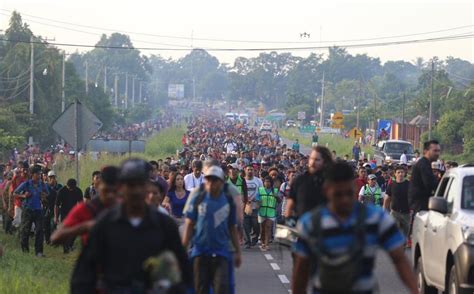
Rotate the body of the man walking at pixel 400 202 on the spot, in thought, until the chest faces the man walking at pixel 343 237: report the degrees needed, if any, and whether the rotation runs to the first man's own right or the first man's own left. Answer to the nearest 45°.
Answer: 0° — they already face them

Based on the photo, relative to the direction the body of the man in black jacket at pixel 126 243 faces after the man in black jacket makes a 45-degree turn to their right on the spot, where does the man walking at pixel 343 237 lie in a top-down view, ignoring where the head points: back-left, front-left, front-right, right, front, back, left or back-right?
back-left

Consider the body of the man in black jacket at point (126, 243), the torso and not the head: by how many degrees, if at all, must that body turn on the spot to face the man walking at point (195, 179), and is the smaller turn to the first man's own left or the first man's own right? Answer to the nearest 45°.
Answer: approximately 180°
